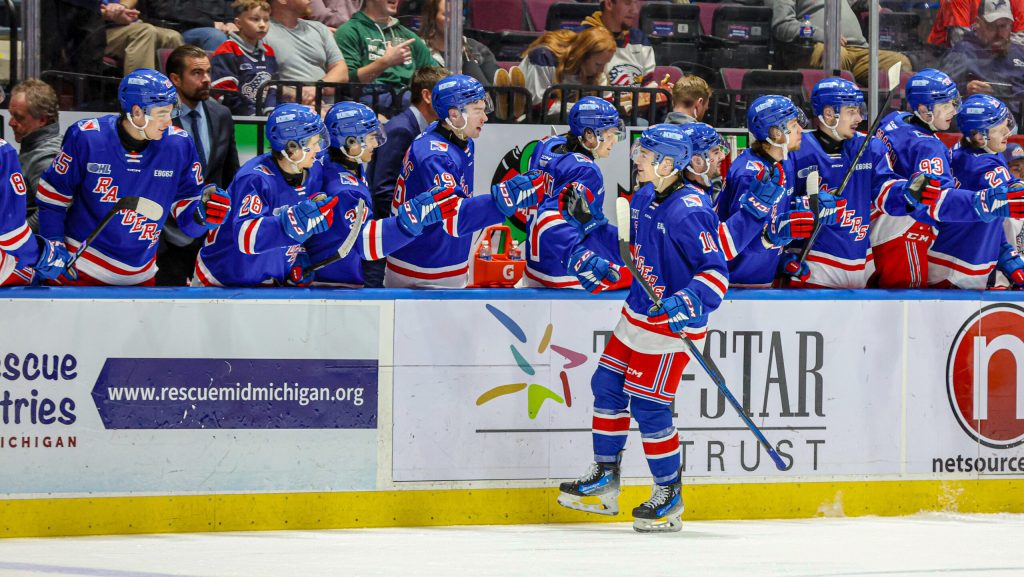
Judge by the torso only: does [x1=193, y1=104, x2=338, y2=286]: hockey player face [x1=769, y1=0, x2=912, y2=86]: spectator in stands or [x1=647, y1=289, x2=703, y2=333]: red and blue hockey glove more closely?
the red and blue hockey glove

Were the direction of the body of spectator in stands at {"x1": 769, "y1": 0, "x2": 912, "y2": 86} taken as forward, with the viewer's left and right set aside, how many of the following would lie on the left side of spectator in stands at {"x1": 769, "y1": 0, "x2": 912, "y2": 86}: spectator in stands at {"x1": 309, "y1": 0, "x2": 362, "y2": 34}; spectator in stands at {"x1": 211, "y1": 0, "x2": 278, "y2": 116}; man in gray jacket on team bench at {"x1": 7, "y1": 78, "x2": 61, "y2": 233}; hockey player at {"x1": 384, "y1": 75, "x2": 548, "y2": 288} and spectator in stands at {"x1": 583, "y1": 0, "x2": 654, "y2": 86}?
0

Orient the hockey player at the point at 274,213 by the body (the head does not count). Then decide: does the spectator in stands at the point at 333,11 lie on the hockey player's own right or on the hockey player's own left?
on the hockey player's own left

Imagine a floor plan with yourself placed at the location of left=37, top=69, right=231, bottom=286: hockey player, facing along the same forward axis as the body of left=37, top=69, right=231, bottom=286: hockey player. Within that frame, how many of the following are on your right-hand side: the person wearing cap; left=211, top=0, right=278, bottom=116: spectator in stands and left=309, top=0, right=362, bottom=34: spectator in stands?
0

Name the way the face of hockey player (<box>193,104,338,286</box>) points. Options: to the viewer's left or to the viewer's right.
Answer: to the viewer's right

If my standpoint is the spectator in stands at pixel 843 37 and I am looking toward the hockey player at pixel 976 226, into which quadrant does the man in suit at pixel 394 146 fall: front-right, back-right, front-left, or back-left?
front-right

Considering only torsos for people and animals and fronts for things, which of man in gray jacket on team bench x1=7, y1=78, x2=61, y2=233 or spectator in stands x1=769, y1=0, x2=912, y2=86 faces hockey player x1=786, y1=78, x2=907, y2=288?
spectator in stands x1=769, y1=0, x2=912, y2=86

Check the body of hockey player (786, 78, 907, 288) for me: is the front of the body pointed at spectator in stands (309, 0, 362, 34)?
no

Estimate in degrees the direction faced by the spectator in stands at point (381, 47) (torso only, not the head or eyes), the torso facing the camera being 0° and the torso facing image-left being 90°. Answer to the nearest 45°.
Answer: approximately 315°

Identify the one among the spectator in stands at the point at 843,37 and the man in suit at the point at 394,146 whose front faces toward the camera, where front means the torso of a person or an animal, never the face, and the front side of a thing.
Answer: the spectator in stands

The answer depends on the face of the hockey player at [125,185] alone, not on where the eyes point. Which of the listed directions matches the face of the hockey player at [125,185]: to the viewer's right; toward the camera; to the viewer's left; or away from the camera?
to the viewer's right

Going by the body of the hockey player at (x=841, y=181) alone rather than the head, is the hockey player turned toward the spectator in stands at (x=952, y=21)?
no

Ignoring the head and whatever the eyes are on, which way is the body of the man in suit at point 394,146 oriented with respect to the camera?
to the viewer's right

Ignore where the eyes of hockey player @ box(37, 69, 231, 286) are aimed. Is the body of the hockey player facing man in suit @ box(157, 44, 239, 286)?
no

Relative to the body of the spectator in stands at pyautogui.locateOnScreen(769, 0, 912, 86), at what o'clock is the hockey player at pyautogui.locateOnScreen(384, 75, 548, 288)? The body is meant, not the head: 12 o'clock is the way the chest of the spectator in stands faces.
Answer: The hockey player is roughly at 1 o'clock from the spectator in stands.

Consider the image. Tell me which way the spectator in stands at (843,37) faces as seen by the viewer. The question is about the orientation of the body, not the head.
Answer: toward the camera

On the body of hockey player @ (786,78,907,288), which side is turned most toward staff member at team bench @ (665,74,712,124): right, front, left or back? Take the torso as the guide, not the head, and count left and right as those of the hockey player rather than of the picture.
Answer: back
